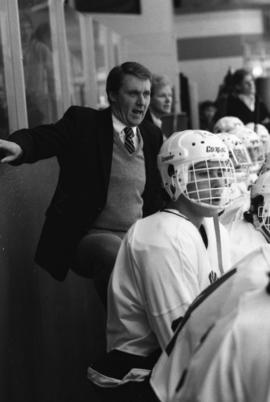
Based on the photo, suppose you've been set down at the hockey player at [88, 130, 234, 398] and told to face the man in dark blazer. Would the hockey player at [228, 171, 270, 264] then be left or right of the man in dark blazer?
right

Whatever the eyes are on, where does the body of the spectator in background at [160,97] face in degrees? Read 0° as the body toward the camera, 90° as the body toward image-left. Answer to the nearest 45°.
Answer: approximately 315°
